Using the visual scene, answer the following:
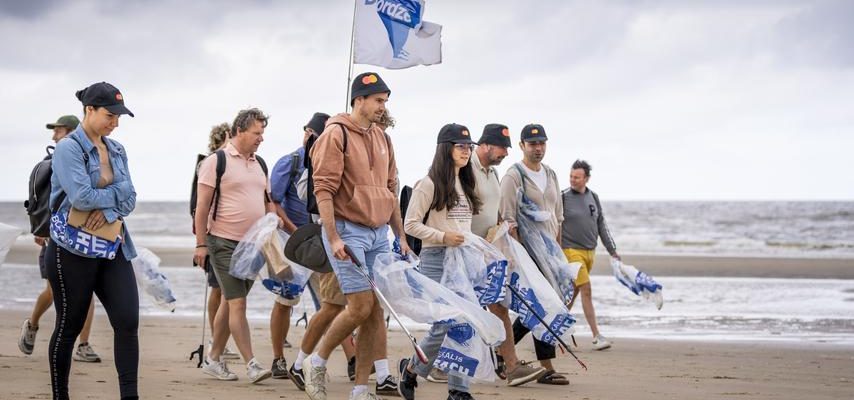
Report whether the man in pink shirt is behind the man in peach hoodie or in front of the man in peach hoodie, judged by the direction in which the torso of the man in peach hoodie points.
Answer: behind

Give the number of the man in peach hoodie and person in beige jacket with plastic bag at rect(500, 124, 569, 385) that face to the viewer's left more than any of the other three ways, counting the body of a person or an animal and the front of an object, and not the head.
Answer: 0

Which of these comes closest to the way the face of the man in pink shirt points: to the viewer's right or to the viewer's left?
to the viewer's right

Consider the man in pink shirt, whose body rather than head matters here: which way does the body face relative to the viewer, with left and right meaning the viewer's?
facing the viewer and to the right of the viewer

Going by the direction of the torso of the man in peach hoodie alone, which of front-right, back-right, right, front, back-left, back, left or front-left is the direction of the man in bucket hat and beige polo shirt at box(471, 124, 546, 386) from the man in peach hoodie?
left

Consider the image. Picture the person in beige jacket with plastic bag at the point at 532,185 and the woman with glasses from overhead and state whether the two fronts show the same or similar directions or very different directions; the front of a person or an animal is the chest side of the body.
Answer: same or similar directions

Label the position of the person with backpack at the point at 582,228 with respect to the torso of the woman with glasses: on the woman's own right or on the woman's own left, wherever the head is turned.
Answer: on the woman's own left

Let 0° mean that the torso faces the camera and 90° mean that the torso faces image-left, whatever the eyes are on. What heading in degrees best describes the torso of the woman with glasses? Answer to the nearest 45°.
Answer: approximately 315°

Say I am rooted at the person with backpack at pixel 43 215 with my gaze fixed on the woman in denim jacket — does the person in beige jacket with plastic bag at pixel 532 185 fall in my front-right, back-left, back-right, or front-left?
front-left
